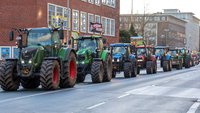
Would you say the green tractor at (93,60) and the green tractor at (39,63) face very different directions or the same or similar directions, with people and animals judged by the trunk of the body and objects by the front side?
same or similar directions

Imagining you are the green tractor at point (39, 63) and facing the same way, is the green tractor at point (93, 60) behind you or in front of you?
behind

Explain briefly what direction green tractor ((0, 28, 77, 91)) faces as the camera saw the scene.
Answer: facing the viewer and to the left of the viewer

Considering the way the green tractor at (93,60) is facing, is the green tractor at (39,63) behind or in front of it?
in front

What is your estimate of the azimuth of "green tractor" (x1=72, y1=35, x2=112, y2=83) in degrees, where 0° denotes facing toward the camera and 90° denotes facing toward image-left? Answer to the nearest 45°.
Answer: approximately 45°

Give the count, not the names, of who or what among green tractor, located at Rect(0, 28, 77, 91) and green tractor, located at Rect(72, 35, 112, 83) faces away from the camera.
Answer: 0
